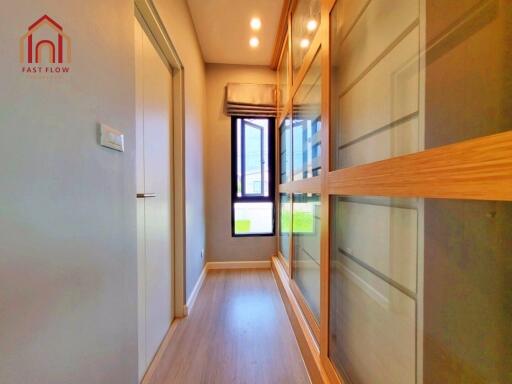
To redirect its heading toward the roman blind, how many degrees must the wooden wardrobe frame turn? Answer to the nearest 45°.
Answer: approximately 45° to its right

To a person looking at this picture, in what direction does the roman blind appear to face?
facing the viewer

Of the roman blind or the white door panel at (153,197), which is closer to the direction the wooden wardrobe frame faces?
the white door panel

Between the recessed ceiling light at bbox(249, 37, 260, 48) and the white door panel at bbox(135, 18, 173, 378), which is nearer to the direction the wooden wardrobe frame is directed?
the white door panel

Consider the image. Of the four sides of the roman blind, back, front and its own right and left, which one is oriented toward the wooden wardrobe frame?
front

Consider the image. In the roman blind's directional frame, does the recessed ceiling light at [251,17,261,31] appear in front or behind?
in front

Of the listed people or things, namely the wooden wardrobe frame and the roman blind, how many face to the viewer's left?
1

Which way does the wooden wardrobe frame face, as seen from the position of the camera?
facing to the left of the viewer

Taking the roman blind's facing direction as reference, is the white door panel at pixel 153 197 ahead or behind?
ahead
